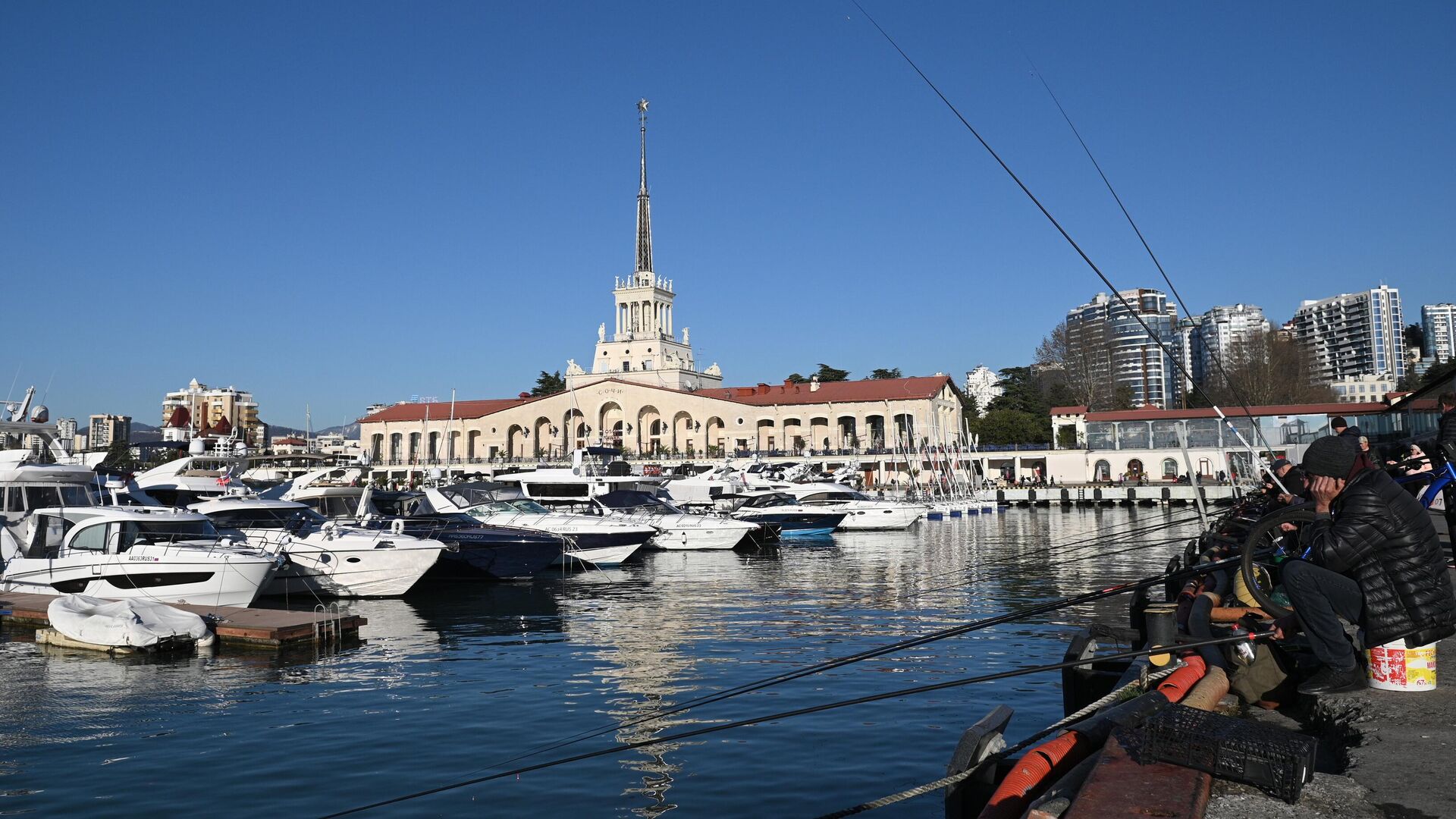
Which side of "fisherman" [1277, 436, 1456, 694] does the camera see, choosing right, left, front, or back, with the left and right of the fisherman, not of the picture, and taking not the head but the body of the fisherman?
left

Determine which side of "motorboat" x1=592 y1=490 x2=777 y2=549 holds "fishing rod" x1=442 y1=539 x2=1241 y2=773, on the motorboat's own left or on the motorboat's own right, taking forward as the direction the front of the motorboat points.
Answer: on the motorboat's own right

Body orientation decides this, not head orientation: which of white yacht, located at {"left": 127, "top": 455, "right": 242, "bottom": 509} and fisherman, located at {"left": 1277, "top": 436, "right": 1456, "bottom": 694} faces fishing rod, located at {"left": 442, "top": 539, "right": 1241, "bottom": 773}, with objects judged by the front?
the fisherman

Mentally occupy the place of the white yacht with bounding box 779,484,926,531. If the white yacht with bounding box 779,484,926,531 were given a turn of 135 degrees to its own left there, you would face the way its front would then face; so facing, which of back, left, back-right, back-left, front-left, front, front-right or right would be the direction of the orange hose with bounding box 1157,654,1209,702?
back-left

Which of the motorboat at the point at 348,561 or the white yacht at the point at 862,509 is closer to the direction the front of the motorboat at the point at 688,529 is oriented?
the white yacht

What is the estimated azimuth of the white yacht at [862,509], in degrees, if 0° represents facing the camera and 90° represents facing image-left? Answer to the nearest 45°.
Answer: approximately 270°

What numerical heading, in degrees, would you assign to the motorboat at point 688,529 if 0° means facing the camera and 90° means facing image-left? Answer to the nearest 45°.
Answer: approximately 270°

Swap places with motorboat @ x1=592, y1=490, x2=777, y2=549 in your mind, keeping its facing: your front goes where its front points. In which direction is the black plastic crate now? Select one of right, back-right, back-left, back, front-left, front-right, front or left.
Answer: right

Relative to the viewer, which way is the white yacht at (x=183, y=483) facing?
to the viewer's left

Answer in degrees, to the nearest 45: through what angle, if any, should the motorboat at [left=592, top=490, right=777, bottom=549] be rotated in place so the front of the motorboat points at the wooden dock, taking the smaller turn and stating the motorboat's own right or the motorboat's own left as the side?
approximately 90° to the motorboat's own right

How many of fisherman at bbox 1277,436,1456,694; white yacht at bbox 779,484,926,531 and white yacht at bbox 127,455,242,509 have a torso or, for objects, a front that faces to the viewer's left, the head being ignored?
2

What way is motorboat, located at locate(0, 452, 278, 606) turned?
to the viewer's right

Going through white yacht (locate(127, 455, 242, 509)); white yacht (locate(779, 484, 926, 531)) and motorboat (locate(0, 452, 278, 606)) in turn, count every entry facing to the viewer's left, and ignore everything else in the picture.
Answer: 1

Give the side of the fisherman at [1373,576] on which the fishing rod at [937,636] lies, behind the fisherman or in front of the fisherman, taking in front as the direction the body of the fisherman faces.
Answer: in front

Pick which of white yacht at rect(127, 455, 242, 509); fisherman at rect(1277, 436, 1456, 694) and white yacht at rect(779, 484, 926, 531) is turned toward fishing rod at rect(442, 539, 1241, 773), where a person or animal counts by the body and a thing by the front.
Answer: the fisherman
